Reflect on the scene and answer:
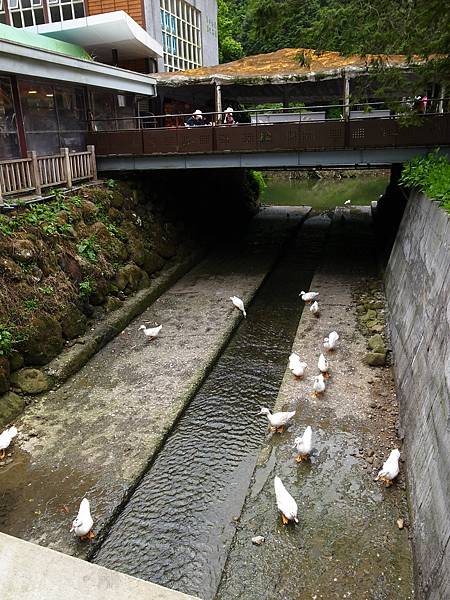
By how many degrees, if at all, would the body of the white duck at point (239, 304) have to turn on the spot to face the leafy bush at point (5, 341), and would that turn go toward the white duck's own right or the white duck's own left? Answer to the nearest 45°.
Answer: approximately 90° to the white duck's own right

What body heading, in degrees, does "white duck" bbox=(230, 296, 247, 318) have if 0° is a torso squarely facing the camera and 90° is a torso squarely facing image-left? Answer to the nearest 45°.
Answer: approximately 315°

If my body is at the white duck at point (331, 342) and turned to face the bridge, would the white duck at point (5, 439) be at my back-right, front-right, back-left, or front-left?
back-left

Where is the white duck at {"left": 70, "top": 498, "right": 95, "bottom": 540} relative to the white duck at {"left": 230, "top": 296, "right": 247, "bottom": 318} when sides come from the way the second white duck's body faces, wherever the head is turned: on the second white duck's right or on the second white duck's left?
on the second white duck's right

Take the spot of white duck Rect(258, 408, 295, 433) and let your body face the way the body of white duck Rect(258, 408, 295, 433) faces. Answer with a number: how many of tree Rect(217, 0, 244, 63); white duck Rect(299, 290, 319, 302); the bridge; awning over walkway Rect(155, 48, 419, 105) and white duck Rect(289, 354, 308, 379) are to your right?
5

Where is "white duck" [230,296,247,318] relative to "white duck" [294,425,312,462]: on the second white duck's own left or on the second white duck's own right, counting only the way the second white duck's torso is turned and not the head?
on the second white duck's own right

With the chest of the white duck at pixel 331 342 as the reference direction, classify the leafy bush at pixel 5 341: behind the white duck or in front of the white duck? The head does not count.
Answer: in front

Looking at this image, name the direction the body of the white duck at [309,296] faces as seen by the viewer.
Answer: to the viewer's left

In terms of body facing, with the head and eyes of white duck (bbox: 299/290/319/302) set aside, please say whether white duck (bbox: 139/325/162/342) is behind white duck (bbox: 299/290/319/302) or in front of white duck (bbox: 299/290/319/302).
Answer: in front
